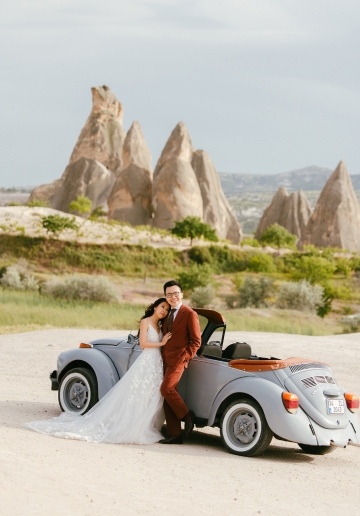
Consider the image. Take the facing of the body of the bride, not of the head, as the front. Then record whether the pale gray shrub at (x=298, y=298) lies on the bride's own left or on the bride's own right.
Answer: on the bride's own left

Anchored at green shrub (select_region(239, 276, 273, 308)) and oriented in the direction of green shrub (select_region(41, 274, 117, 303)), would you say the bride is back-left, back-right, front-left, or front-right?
front-left

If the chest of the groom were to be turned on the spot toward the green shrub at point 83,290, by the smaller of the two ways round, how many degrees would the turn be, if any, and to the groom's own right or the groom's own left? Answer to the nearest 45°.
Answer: approximately 135° to the groom's own right

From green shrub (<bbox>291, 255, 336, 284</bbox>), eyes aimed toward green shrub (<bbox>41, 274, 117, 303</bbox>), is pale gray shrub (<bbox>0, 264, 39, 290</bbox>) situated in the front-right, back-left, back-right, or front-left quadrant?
front-right

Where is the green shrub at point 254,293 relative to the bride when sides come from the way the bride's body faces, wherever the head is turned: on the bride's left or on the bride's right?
on the bride's left

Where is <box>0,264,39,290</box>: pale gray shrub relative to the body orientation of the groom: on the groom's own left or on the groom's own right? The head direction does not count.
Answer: on the groom's own right

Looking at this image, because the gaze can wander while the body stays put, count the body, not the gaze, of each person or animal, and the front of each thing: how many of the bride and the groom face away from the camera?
0

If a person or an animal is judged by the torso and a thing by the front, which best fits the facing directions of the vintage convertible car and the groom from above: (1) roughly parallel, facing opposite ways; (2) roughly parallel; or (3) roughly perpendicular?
roughly perpendicular

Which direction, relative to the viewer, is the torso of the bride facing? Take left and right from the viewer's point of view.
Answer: facing the viewer and to the right of the viewer

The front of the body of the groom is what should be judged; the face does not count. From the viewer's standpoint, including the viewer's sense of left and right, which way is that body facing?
facing the viewer and to the left of the viewer

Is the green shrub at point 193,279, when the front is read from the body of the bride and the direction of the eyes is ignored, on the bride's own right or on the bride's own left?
on the bride's own left

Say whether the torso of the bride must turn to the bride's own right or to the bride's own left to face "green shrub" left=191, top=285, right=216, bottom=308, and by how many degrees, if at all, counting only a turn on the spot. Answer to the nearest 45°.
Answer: approximately 135° to the bride's own left

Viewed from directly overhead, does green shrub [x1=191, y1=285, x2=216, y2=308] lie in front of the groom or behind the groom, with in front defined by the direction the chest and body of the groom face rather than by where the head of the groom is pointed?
behind

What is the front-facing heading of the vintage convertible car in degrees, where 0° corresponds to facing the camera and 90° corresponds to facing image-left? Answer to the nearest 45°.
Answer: approximately 135°
